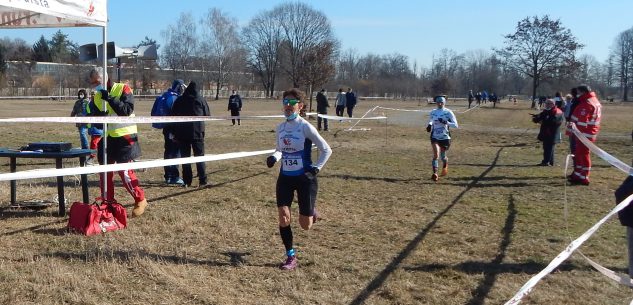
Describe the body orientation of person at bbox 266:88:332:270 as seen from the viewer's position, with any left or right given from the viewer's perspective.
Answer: facing the viewer and to the left of the viewer

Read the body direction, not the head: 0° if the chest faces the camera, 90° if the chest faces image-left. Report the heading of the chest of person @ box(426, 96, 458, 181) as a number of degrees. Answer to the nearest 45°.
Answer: approximately 0°

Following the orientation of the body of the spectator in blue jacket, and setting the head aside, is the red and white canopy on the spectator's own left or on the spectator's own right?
on the spectator's own right

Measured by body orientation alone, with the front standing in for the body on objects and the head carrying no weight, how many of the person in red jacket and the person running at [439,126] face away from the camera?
0

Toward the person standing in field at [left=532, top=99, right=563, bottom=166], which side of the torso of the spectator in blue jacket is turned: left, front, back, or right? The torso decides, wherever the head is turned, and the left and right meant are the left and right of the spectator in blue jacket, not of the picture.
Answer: front

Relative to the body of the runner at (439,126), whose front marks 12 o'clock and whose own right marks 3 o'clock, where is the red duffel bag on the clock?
The red duffel bag is roughly at 1 o'clock from the runner.

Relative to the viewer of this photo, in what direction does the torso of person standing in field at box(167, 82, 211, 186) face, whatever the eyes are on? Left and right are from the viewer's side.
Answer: facing away from the viewer

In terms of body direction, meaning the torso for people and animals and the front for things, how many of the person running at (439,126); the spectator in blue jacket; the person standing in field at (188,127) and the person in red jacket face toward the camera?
1

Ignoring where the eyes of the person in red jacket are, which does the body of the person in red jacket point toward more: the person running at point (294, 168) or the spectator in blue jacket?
the spectator in blue jacket

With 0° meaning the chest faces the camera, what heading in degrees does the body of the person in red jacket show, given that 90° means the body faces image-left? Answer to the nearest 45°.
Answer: approximately 90°

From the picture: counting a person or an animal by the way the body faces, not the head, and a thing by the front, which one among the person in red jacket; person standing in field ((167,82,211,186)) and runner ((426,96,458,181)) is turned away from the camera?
person standing in field ((167,82,211,186))

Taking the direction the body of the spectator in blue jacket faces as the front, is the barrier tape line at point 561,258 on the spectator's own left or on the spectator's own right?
on the spectator's own right

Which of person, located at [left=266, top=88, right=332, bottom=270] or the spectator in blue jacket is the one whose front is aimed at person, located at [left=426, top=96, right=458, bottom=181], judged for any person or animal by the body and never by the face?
the spectator in blue jacket
